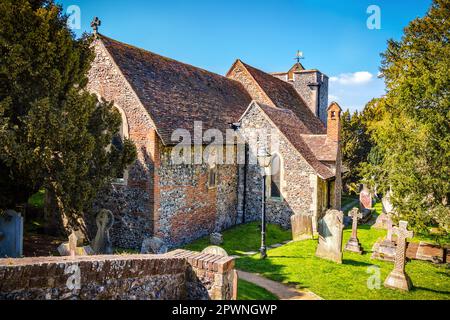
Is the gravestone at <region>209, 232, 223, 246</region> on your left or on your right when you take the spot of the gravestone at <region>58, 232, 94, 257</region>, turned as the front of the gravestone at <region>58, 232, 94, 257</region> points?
on your left

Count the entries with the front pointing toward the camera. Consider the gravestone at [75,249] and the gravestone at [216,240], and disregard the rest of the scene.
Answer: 2

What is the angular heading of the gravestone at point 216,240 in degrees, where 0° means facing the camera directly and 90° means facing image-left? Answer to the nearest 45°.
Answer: approximately 0°

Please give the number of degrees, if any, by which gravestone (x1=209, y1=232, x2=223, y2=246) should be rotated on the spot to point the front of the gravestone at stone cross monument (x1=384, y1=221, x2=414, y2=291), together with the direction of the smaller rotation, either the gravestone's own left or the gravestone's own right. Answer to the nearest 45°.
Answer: approximately 45° to the gravestone's own left

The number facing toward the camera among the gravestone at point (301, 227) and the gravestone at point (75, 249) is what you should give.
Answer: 2
